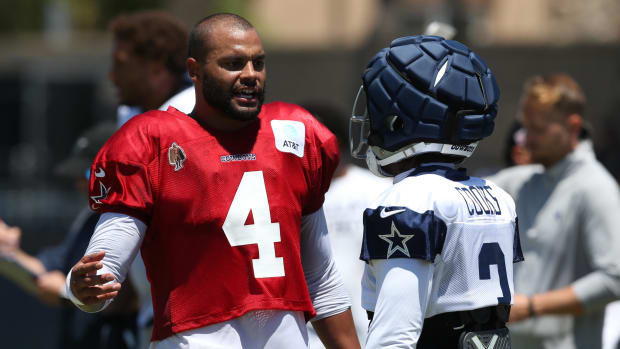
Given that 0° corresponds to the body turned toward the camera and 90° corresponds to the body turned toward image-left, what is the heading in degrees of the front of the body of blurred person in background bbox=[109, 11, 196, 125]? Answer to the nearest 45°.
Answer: approximately 90°

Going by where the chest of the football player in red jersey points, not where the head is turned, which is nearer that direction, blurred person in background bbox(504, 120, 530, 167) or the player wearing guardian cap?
the player wearing guardian cap

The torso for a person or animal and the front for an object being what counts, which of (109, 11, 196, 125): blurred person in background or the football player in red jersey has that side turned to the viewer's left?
the blurred person in background

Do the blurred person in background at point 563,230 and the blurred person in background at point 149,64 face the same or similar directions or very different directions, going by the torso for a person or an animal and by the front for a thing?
same or similar directions

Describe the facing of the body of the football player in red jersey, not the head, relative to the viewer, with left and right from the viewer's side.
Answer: facing the viewer and to the right of the viewer

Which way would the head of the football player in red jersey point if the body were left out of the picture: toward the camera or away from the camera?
toward the camera

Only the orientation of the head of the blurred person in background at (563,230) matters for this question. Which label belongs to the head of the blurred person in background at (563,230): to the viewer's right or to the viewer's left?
to the viewer's left

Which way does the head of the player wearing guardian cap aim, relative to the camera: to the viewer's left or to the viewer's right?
to the viewer's left

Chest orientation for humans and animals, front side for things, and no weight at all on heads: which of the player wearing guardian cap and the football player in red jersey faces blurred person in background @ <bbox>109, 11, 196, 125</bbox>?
the player wearing guardian cap
